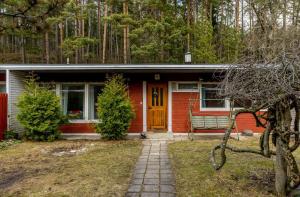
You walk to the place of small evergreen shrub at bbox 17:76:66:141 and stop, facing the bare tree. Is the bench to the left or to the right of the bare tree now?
left

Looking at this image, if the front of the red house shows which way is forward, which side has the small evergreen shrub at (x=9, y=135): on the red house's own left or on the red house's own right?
on the red house's own right

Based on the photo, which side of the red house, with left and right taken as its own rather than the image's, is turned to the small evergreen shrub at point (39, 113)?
right

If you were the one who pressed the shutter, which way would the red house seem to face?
facing the viewer
